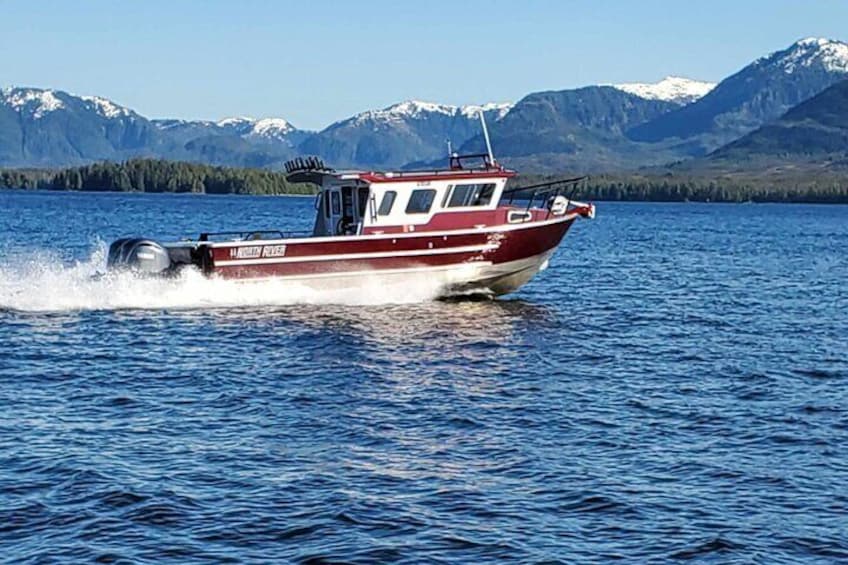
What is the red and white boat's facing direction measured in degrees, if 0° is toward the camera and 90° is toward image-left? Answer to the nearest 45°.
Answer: approximately 270°
